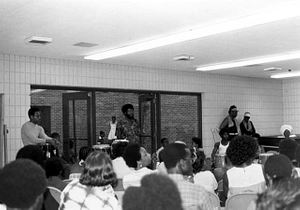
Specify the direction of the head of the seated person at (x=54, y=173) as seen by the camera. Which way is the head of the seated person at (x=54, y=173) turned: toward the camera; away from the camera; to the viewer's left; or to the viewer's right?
away from the camera

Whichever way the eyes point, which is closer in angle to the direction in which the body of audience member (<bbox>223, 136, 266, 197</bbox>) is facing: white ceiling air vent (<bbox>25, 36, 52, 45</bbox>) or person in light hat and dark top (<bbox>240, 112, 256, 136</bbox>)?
the person in light hat and dark top

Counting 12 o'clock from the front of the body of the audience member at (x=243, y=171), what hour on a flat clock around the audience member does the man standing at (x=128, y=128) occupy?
The man standing is roughly at 11 o'clock from the audience member.

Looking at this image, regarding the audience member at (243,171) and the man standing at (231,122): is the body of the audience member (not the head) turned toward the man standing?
yes

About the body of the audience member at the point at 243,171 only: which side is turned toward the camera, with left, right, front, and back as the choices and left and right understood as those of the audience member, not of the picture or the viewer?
back

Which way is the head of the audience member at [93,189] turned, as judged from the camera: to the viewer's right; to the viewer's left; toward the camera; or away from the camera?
away from the camera

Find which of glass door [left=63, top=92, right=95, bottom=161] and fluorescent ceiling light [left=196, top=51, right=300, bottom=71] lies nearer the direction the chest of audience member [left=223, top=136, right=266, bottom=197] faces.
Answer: the fluorescent ceiling light

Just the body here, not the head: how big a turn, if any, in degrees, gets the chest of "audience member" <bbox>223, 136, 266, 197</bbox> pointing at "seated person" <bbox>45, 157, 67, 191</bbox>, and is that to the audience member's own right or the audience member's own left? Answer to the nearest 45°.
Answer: approximately 90° to the audience member's own left

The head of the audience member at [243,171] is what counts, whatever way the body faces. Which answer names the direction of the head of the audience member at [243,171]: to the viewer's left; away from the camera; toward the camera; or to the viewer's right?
away from the camera

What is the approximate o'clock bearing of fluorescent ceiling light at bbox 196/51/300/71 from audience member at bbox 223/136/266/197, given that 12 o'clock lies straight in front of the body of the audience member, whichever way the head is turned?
The fluorescent ceiling light is roughly at 12 o'clock from the audience member.

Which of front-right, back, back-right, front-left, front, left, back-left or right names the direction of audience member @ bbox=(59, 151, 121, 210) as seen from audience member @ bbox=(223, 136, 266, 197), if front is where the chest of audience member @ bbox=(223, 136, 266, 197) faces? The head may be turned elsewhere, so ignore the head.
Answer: back-left

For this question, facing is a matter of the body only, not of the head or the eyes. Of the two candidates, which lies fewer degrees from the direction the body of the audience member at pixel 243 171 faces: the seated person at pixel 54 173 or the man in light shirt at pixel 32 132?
the man in light shirt
